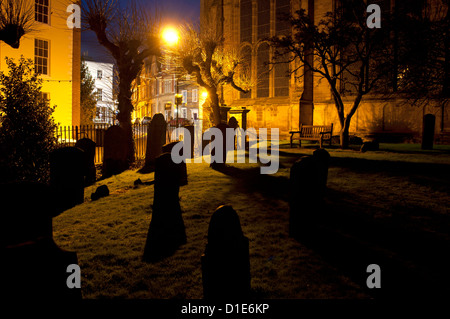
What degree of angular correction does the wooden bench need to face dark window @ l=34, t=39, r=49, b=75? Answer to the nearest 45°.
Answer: approximately 45° to its right

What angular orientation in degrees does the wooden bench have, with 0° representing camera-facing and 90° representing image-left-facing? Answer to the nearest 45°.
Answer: approximately 45°

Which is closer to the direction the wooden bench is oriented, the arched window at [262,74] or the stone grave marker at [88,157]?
the stone grave marker

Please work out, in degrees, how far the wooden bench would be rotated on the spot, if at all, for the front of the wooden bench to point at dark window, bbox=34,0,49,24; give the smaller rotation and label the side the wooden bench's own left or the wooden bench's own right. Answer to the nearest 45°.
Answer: approximately 45° to the wooden bench's own right
